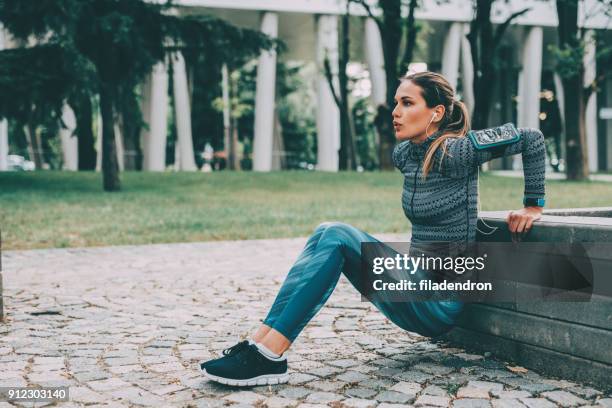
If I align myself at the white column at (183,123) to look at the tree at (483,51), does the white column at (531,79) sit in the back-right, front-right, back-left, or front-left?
front-left

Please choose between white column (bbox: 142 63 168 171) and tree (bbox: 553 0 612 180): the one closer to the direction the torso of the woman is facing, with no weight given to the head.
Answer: the white column

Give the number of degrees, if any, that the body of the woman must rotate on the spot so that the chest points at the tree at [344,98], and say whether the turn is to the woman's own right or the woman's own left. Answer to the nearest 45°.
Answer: approximately 90° to the woman's own right

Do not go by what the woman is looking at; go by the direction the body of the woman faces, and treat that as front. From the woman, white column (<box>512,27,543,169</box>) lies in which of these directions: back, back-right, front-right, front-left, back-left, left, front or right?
right

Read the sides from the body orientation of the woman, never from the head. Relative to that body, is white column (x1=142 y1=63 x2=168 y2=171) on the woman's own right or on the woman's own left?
on the woman's own right

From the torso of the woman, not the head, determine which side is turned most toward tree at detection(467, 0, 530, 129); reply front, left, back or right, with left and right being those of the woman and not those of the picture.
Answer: right

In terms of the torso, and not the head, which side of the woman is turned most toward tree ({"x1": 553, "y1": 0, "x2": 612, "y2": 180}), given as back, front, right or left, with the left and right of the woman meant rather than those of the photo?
right

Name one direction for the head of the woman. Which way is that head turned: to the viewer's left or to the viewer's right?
to the viewer's left

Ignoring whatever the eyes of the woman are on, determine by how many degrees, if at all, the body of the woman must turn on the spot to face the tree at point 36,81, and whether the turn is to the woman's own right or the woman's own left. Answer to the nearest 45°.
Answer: approximately 45° to the woman's own right

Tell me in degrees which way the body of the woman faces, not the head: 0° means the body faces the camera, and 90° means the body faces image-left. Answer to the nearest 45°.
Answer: approximately 90°

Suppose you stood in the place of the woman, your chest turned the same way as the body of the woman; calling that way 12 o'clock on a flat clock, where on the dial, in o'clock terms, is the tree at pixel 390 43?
The tree is roughly at 3 o'clock from the woman.

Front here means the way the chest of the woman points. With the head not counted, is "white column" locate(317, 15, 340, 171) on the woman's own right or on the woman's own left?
on the woman's own right

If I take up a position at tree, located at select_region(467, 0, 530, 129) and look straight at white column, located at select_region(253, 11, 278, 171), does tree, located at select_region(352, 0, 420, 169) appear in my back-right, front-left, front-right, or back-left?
front-left

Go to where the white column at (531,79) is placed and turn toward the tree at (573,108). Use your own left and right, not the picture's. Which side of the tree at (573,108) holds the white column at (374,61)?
right
